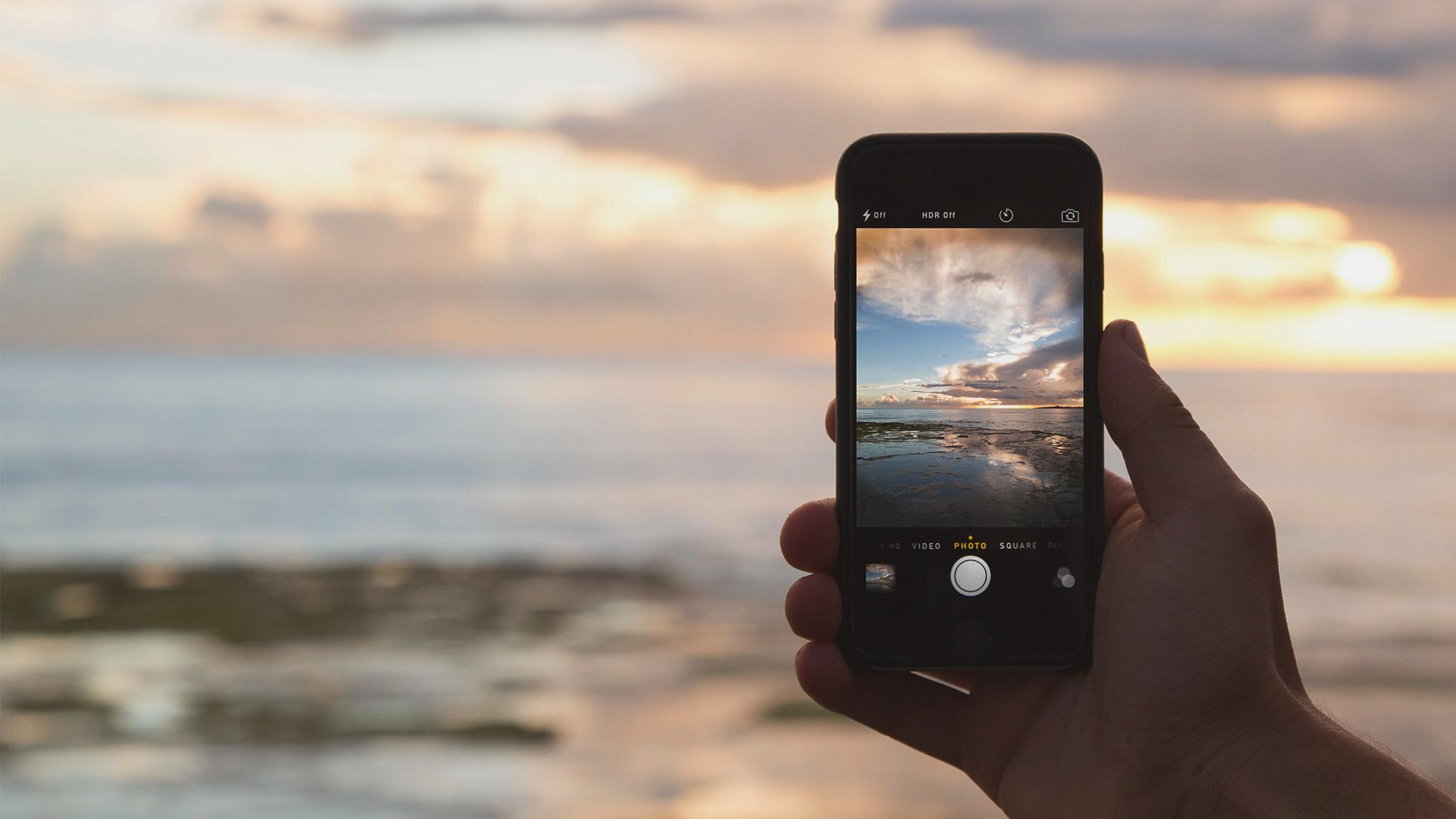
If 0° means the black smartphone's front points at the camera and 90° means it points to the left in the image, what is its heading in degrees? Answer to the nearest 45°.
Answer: approximately 0°
